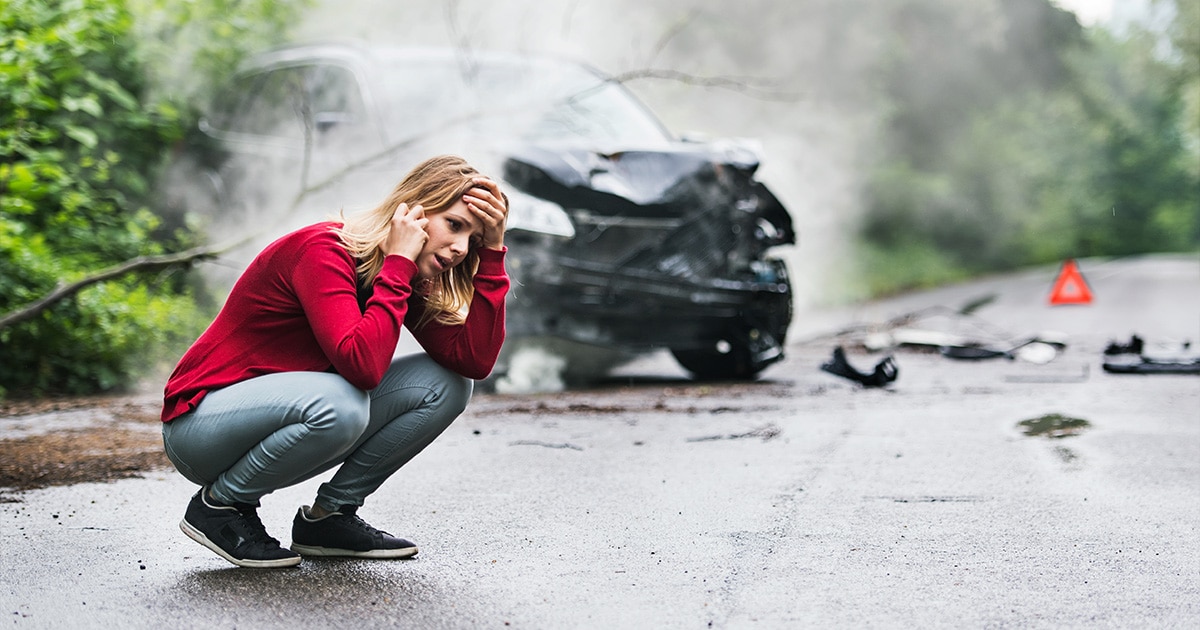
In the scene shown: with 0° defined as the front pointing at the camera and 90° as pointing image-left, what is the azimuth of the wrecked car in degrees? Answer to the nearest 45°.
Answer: approximately 315°
